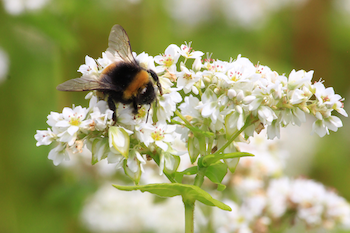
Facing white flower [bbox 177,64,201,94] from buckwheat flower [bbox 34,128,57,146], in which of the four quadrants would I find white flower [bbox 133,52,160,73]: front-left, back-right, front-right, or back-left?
front-left

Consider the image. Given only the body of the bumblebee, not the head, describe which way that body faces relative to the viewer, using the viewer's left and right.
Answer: facing the viewer and to the right of the viewer

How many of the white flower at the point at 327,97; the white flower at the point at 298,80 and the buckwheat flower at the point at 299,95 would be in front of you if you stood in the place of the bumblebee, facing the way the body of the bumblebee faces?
3

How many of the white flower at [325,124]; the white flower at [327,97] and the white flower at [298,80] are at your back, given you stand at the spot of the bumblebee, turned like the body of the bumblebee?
0

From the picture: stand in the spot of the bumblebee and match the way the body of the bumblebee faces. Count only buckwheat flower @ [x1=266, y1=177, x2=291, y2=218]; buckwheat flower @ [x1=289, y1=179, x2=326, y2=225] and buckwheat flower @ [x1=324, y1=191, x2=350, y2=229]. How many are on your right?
0

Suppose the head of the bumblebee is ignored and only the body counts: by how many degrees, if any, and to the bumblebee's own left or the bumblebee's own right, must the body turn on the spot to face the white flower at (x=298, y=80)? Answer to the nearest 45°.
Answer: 0° — it already faces it
